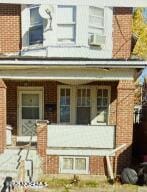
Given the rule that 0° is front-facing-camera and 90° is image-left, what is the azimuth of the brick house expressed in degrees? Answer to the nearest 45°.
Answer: approximately 0°
